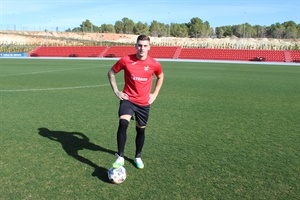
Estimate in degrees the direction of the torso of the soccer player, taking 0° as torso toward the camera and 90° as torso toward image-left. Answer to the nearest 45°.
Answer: approximately 0°

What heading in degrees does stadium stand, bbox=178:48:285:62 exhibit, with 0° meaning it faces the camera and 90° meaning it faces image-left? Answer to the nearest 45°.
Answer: approximately 0°

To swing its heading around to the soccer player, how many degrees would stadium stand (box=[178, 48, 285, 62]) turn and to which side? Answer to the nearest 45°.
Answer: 0° — it already faces them

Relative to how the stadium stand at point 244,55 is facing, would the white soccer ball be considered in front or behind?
in front

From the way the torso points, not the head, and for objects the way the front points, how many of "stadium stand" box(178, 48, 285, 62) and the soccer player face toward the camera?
2

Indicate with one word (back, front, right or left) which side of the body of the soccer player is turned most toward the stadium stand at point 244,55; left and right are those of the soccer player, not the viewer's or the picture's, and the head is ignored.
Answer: back
